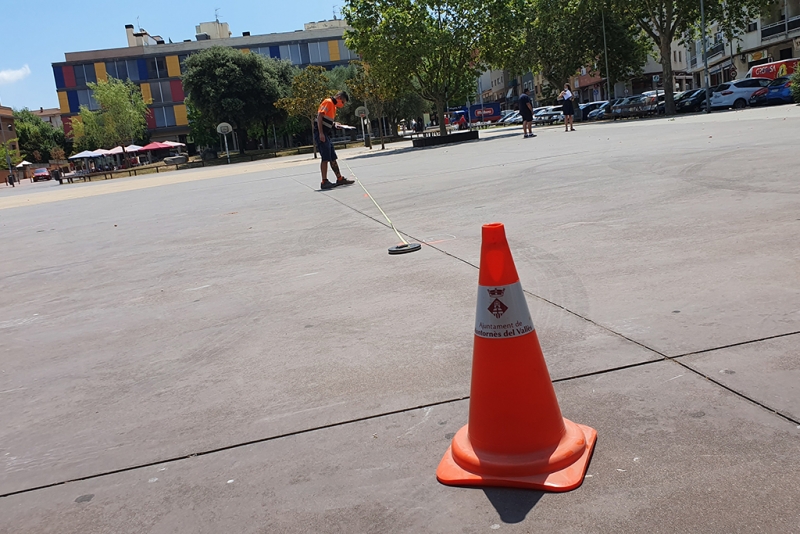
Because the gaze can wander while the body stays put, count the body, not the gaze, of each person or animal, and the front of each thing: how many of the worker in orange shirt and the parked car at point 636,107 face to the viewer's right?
1

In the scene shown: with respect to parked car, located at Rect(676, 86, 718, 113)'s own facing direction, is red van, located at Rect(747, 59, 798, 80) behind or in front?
behind

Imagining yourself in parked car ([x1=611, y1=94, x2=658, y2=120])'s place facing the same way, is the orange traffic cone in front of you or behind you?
in front

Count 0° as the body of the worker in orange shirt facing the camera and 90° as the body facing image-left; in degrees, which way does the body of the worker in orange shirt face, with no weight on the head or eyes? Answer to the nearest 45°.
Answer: approximately 270°

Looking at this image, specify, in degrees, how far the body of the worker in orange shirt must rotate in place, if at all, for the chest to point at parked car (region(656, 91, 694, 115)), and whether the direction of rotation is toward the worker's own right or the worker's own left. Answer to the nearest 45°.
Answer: approximately 45° to the worker's own left

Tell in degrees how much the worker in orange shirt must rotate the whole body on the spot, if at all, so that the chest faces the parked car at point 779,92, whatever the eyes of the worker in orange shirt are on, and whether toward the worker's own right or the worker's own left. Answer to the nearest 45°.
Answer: approximately 45° to the worker's own left

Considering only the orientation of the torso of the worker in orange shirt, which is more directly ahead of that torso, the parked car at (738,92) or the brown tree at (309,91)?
the parked car
